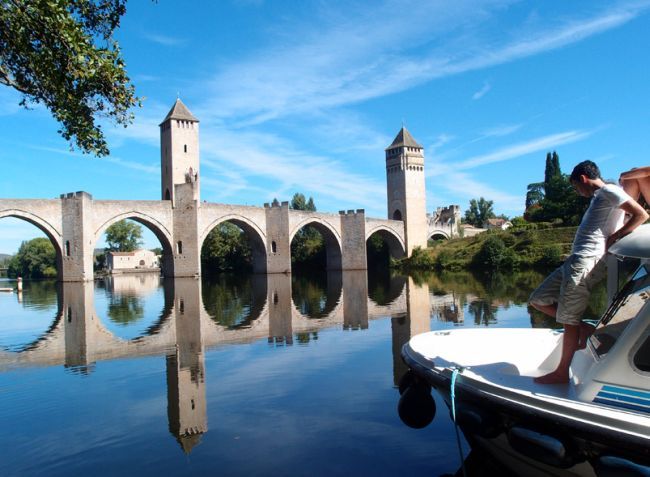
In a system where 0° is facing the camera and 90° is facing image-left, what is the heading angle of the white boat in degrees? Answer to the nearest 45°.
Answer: approximately 90°

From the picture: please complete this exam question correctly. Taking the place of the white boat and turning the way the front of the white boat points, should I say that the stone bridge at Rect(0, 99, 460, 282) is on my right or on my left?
on my right

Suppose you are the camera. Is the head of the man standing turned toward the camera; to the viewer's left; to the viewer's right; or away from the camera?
to the viewer's left

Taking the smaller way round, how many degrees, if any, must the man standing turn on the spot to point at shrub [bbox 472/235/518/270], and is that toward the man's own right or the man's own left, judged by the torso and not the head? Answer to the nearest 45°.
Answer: approximately 90° to the man's own right

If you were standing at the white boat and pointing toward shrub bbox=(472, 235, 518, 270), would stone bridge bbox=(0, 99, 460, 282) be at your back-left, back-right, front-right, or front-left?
front-left

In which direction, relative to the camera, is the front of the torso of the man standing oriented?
to the viewer's left

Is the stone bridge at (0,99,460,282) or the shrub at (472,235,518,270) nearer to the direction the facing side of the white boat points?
the stone bridge

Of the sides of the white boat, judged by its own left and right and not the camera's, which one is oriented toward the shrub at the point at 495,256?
right

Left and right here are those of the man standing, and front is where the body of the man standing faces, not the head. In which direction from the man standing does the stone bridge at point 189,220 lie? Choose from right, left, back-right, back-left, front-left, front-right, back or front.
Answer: front-right
